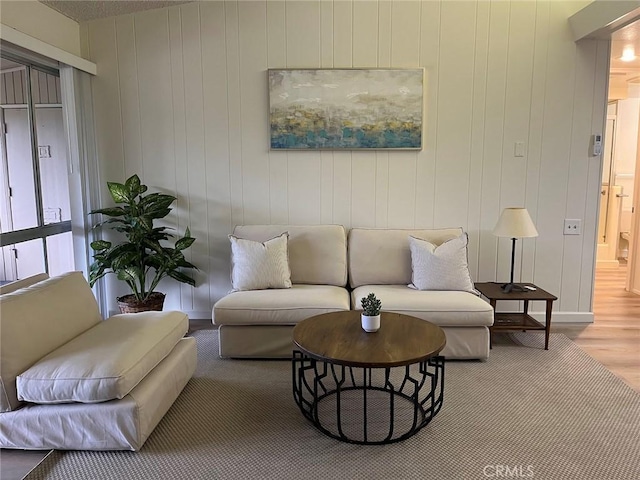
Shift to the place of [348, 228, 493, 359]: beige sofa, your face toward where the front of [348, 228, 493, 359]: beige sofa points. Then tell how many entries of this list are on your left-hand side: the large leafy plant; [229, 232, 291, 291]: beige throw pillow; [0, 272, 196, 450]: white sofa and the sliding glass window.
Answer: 0

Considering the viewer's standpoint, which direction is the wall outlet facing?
facing the viewer

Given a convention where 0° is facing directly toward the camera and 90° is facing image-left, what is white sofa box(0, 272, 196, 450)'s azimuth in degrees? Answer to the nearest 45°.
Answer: approximately 315°

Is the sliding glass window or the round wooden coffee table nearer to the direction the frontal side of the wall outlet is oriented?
the round wooden coffee table

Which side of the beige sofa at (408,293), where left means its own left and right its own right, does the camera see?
front

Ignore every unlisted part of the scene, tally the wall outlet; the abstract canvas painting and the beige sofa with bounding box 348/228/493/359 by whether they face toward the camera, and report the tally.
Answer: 3

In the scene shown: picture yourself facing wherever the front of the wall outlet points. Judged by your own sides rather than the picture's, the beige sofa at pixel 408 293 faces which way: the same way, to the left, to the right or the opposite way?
the same way

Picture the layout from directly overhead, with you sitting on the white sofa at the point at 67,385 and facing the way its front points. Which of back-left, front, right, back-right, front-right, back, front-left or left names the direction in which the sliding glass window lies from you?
back-left

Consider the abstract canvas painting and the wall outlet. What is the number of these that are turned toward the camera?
2

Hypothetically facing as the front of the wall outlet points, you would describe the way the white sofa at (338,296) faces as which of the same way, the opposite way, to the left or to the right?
the same way

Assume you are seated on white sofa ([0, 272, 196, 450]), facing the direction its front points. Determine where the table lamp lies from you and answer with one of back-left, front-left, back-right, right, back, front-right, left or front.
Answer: front-left

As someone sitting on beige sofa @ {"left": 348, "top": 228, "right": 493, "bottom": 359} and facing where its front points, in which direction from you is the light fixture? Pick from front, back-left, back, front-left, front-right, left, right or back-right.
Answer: back-left

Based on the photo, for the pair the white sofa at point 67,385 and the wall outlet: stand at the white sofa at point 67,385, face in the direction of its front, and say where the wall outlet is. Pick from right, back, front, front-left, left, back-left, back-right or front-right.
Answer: front-left

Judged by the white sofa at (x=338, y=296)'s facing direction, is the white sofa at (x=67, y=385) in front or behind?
in front

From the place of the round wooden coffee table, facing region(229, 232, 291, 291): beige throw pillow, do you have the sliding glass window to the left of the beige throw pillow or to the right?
left

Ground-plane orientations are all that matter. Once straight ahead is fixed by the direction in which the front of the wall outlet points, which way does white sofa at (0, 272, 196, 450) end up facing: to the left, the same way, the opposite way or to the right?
to the left

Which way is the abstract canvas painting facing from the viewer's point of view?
toward the camera

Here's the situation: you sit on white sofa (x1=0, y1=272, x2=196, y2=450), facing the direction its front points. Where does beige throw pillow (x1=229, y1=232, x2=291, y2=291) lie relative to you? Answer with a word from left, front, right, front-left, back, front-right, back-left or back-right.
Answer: left

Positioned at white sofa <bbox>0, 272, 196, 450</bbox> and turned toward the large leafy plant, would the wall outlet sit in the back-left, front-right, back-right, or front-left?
front-right
